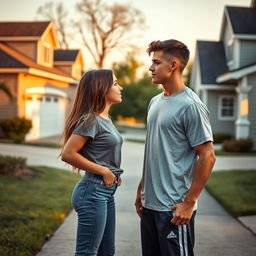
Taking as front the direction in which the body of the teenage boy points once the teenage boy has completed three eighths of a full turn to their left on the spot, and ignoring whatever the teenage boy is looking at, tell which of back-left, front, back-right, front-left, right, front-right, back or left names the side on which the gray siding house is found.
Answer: left

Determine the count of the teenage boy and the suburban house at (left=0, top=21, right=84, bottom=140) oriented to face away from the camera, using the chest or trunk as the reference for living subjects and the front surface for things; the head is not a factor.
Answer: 0

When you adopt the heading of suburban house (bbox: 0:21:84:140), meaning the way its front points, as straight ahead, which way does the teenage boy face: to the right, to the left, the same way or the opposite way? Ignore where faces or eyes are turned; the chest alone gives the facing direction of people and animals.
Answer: to the right

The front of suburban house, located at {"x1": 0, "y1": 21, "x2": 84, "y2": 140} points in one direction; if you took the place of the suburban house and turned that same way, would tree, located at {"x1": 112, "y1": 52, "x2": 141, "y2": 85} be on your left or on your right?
on your left

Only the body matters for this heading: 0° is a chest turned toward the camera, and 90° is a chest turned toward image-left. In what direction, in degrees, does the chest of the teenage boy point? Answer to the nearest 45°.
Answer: approximately 45°

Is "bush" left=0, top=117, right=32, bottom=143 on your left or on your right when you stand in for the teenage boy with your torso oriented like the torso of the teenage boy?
on your right

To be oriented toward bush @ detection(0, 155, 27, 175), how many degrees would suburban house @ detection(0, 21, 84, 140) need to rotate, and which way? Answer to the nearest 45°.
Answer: approximately 45° to its right

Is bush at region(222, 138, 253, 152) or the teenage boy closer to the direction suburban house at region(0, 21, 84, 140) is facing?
the bush

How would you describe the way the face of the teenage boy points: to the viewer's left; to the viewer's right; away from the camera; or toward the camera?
to the viewer's left

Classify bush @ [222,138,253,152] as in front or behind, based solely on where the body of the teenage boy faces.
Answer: behind

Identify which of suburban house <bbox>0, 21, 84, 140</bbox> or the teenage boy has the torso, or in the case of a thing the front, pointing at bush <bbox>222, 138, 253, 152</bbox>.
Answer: the suburban house
